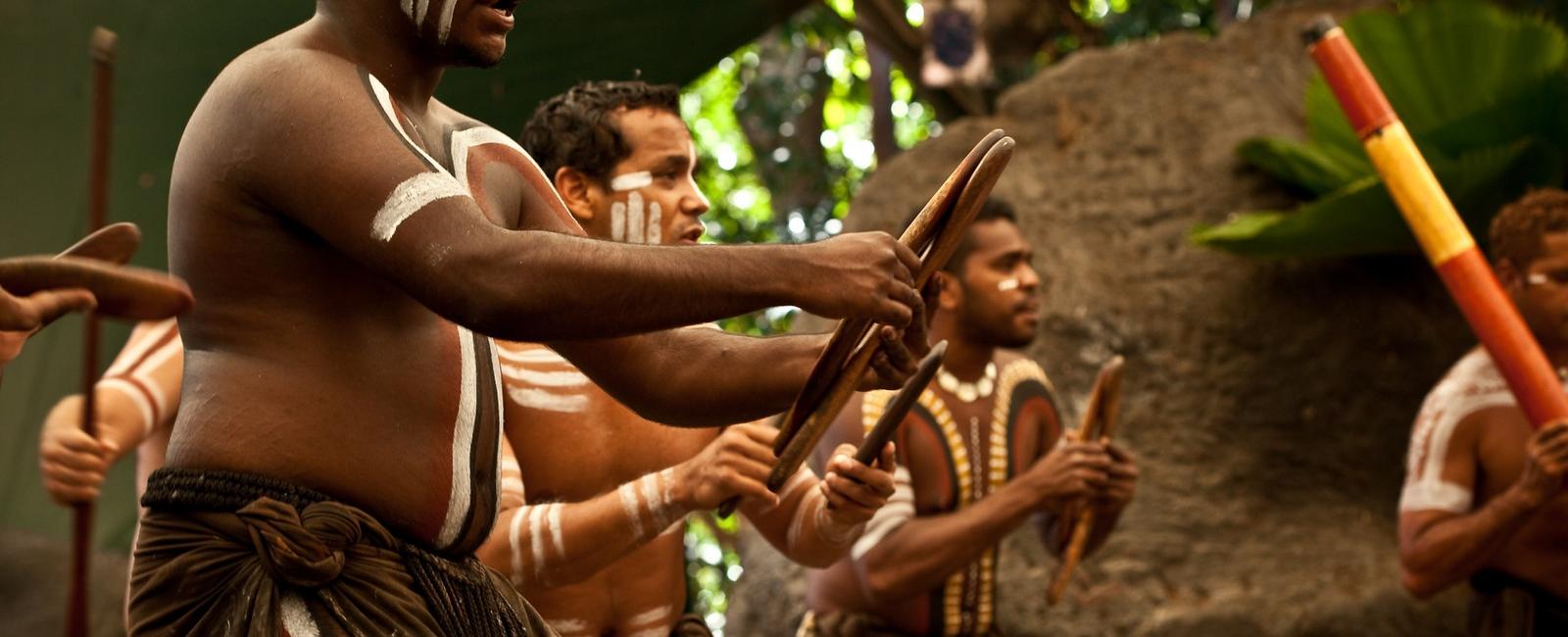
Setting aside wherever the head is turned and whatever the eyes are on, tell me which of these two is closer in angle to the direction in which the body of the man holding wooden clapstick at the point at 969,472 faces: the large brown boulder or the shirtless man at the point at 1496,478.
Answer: the shirtless man

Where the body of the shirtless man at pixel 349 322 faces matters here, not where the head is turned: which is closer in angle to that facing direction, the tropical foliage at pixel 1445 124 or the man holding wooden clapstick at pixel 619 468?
the tropical foliage

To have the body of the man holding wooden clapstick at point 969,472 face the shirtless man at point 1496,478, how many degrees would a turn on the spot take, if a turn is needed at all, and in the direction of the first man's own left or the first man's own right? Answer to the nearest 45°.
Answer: approximately 45° to the first man's own left

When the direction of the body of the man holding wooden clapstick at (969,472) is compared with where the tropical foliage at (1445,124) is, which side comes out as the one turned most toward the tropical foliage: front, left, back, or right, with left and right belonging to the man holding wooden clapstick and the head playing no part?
left

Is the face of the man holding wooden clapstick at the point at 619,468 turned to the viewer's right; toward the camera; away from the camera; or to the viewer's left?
to the viewer's right

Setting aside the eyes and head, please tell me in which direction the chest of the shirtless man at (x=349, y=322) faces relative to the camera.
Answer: to the viewer's right

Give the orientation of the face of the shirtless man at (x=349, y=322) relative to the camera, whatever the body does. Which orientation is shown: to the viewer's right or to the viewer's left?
to the viewer's right

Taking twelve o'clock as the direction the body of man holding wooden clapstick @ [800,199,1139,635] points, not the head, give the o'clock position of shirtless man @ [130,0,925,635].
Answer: The shirtless man is roughly at 2 o'clock from the man holding wooden clapstick.

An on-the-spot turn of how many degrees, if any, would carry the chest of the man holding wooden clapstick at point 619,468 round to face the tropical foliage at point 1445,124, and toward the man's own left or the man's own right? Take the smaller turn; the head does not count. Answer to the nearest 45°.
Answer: approximately 90° to the man's own left
